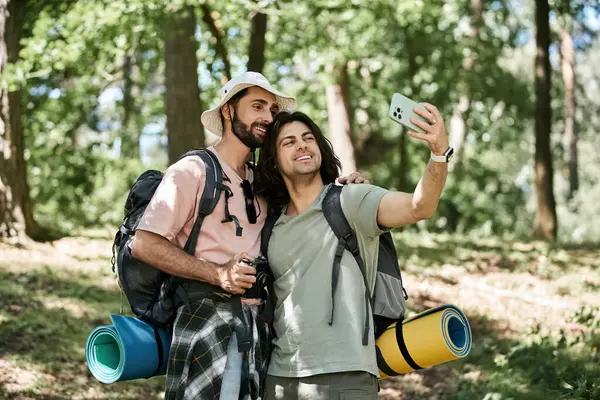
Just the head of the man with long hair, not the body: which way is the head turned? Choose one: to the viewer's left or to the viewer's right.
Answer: to the viewer's right

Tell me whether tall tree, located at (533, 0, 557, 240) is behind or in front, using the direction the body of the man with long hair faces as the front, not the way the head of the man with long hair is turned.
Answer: behind

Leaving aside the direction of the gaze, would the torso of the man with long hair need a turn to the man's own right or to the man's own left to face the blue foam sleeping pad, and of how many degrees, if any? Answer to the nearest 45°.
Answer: approximately 45° to the man's own right

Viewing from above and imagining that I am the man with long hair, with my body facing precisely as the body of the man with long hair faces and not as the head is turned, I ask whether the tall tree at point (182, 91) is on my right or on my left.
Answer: on my right
